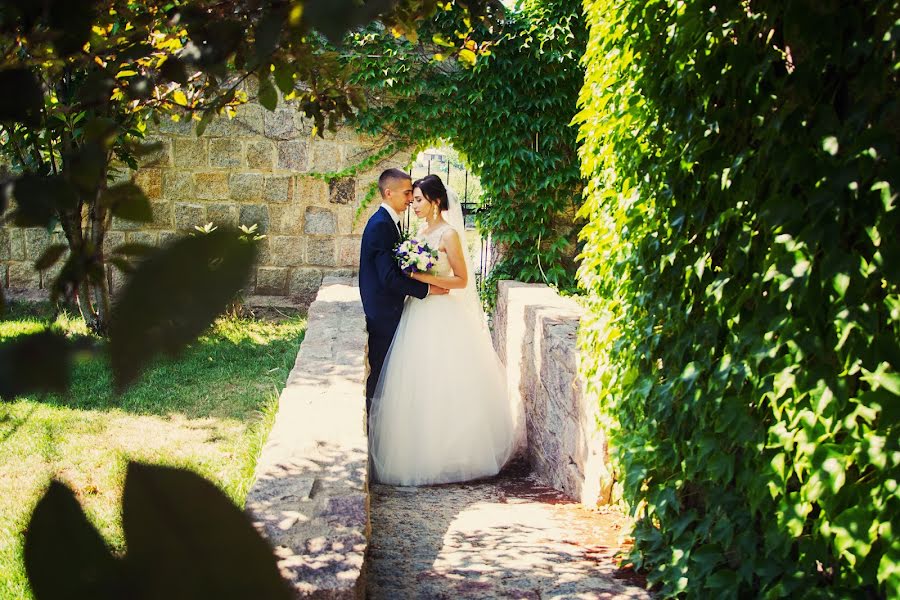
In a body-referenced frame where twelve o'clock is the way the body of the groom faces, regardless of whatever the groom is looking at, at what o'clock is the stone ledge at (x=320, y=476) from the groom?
The stone ledge is roughly at 3 o'clock from the groom.

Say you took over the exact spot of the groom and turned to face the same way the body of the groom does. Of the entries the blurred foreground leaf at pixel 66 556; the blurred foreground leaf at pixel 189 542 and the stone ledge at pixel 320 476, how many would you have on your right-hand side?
3

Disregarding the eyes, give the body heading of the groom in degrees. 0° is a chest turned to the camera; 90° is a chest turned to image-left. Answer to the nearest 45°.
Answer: approximately 270°

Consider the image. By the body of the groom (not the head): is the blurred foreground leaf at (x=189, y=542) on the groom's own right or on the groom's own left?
on the groom's own right

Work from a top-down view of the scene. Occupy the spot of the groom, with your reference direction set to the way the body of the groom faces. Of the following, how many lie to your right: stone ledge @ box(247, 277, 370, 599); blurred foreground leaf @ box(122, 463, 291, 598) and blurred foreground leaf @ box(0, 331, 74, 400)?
3

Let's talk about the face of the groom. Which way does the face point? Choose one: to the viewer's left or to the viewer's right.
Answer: to the viewer's right

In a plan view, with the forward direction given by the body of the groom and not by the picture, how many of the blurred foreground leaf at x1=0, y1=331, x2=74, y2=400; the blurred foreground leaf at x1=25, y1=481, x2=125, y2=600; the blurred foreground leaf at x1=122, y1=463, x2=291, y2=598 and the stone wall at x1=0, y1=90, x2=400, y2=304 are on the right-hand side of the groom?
3

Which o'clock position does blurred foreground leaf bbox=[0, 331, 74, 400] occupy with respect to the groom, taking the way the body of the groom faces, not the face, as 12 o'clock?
The blurred foreground leaf is roughly at 3 o'clock from the groom.
